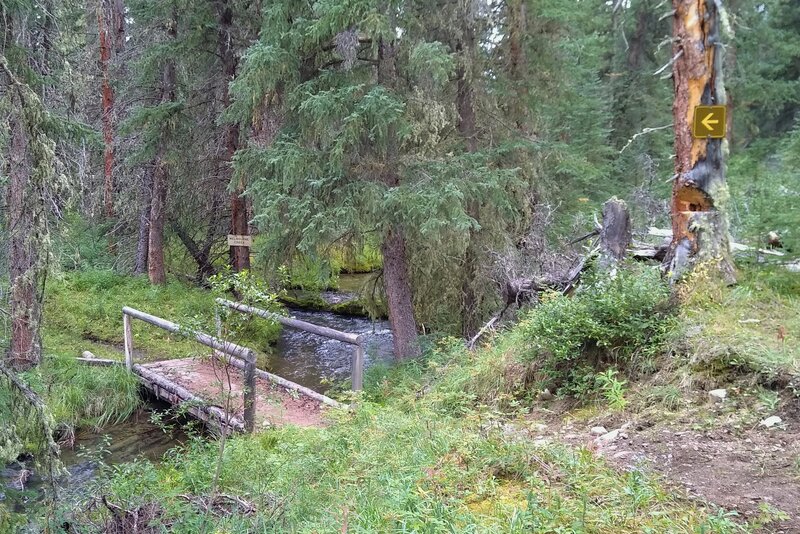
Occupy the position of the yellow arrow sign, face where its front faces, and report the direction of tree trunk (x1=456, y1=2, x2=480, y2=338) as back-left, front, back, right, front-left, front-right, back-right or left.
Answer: back-right

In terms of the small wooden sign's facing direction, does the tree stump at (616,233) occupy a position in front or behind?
in front

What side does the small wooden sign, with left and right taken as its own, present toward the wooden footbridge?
front

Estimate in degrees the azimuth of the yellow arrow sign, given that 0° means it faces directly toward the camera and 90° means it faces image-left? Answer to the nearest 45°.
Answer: approximately 0°

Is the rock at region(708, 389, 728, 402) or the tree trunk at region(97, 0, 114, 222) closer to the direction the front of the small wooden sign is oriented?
the rock

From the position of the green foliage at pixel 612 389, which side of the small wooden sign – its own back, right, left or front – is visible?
front

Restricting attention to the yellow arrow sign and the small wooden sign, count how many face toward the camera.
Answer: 2

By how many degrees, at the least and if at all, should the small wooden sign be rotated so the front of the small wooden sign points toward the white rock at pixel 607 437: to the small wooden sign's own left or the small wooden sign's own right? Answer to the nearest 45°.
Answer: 0° — it already faces it

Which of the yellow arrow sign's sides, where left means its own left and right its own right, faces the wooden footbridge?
right
